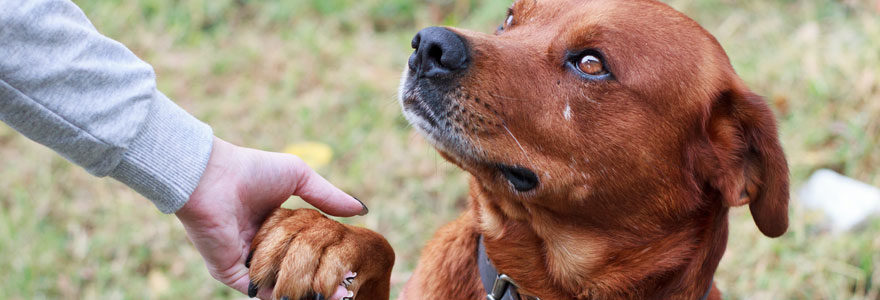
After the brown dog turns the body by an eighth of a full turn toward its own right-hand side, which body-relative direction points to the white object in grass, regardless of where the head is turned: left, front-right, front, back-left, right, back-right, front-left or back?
back-right

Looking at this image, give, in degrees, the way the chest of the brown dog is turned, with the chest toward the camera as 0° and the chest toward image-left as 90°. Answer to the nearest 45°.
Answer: approximately 45°
